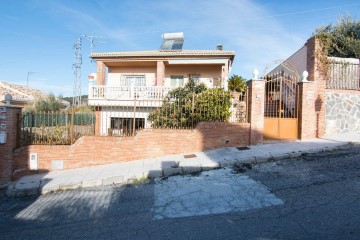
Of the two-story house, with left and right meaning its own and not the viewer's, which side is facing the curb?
front

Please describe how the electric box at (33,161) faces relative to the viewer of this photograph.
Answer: facing the viewer

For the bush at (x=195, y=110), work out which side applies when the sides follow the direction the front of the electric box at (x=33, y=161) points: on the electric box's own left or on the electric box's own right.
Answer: on the electric box's own left

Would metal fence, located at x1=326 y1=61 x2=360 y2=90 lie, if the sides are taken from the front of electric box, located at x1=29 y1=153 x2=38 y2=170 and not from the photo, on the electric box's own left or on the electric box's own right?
on the electric box's own left

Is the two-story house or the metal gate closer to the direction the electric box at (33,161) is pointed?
the metal gate

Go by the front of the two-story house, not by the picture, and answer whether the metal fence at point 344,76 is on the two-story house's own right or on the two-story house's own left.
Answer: on the two-story house's own left

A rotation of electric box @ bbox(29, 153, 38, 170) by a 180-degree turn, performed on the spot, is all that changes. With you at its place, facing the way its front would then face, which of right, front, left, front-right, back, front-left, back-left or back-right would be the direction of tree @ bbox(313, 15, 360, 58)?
right

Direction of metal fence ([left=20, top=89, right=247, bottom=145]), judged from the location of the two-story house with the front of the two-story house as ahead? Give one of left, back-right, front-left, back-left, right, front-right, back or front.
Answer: front

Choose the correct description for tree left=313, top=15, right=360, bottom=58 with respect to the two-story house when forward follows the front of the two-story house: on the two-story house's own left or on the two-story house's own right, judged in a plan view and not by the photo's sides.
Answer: on the two-story house's own left

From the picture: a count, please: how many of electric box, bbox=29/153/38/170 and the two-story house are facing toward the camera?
2

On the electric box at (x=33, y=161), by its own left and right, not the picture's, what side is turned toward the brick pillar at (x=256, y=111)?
left

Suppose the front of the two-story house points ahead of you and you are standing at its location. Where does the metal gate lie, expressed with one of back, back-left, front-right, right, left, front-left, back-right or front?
front-left

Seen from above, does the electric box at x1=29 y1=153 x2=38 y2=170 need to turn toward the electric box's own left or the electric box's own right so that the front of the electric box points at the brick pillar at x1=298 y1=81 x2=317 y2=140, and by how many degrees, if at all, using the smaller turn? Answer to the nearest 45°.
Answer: approximately 90° to the electric box's own left

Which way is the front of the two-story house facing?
toward the camera
